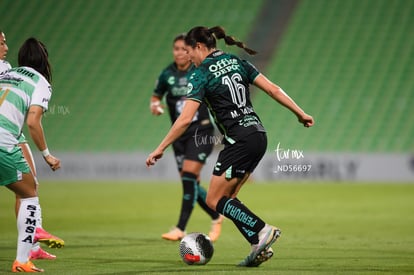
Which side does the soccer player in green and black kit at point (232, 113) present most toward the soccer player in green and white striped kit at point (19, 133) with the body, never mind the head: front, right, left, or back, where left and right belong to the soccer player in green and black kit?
left

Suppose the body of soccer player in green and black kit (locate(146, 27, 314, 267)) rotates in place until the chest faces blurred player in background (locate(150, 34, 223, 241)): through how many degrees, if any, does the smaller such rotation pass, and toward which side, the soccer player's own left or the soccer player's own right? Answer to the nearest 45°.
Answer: approximately 45° to the soccer player's own right

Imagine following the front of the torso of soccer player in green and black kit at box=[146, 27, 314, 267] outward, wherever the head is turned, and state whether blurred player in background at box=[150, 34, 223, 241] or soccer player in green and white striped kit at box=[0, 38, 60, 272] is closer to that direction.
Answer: the blurred player in background

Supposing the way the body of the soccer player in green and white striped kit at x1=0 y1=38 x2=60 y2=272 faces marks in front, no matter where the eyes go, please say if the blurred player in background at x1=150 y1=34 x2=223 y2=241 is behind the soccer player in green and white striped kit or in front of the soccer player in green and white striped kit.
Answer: in front

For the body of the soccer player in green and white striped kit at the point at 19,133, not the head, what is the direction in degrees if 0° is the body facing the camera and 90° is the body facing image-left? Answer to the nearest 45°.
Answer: approximately 225°

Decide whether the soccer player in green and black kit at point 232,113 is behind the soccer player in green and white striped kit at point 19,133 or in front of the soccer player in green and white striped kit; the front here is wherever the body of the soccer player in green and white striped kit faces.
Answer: in front

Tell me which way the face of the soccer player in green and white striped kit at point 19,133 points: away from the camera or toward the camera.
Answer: away from the camera

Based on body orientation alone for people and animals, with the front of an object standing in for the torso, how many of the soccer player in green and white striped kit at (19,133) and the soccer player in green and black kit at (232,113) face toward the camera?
0

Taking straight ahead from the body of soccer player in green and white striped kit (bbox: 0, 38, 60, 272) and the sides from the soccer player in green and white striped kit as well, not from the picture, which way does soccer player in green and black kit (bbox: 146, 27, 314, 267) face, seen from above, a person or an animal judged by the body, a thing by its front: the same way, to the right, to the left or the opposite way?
to the left

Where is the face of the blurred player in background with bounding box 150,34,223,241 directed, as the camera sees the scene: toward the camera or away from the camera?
toward the camera

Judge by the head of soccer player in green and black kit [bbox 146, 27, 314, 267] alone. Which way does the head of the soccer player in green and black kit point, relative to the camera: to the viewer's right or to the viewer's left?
to the viewer's left

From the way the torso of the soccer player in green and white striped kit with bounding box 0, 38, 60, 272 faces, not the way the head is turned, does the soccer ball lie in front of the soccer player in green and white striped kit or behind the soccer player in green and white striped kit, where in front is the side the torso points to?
in front

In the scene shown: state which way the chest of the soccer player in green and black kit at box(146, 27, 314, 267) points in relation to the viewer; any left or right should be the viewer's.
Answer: facing away from the viewer and to the left of the viewer
